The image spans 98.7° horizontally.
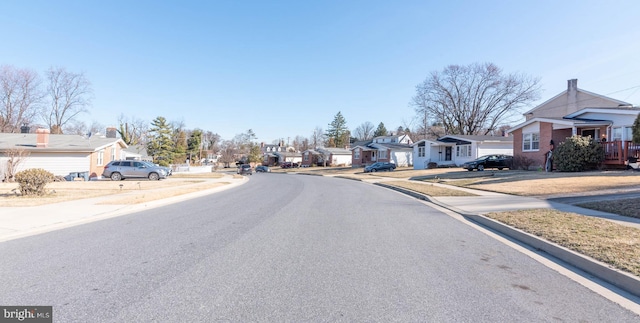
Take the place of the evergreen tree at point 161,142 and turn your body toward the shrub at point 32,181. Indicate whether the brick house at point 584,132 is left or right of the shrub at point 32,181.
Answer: left

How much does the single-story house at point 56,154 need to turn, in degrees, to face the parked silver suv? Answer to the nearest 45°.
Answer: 0° — it already faces it

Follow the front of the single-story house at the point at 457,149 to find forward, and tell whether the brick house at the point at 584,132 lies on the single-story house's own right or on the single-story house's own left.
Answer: on the single-story house's own left

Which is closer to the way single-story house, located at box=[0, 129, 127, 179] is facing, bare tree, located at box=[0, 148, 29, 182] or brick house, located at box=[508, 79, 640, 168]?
the brick house

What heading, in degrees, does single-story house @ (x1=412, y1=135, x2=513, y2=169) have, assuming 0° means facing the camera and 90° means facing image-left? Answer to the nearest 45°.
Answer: approximately 45°

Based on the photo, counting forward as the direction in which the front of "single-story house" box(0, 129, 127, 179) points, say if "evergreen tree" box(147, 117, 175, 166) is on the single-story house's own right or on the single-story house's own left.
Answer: on the single-story house's own left

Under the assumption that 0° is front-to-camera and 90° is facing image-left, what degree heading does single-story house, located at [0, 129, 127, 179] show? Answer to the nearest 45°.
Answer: approximately 315°
